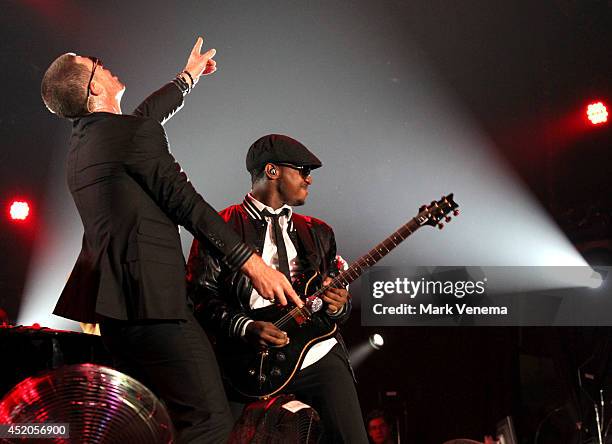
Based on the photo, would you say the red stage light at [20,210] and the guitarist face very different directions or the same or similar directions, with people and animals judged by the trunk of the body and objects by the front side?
same or similar directions

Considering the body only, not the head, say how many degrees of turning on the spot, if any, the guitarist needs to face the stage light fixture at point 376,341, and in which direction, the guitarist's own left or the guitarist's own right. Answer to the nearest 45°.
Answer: approximately 135° to the guitarist's own left

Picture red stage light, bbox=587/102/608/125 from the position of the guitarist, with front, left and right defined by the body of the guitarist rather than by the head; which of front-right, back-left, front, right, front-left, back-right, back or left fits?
left

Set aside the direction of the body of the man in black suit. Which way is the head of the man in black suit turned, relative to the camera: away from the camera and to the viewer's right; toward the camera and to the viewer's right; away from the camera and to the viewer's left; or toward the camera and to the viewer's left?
away from the camera and to the viewer's right

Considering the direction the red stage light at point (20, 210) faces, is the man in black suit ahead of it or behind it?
ahead

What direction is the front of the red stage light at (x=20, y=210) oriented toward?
toward the camera

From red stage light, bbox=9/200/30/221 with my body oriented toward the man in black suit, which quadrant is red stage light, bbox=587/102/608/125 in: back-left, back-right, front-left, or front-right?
front-left

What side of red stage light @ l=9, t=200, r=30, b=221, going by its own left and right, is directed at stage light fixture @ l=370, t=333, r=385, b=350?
left

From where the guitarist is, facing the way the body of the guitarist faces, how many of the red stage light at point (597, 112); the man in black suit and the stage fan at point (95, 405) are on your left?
1

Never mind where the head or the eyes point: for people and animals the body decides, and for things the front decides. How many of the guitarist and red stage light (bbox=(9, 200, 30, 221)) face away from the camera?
0

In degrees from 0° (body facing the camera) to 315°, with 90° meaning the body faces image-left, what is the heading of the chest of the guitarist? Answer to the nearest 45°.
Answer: approximately 315°

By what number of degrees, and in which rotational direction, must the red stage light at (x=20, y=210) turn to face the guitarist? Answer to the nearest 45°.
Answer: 0° — it already faces them

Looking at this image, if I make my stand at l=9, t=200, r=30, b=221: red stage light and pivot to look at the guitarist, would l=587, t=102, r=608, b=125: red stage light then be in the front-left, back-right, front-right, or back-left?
front-left

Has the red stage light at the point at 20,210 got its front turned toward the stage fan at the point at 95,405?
yes

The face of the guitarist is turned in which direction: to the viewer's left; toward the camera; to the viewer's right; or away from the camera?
to the viewer's right
